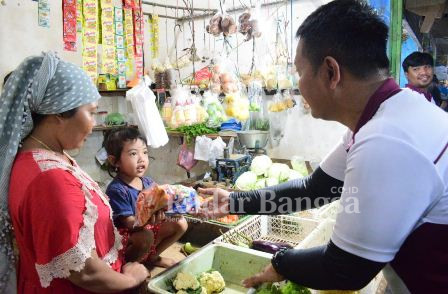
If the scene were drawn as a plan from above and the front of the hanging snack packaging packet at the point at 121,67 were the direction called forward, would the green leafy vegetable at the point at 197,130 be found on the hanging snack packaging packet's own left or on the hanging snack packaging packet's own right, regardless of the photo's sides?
on the hanging snack packaging packet's own left

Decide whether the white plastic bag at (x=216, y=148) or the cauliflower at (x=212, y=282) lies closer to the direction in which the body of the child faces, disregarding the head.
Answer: the cauliflower

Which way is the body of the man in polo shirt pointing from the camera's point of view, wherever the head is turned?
to the viewer's left

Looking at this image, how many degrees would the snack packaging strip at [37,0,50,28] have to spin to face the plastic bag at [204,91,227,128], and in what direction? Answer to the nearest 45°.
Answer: approximately 90° to its left

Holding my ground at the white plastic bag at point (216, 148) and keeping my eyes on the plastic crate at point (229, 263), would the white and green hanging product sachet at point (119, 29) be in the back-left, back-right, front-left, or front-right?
back-right

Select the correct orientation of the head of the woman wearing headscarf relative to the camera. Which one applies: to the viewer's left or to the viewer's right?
to the viewer's right
